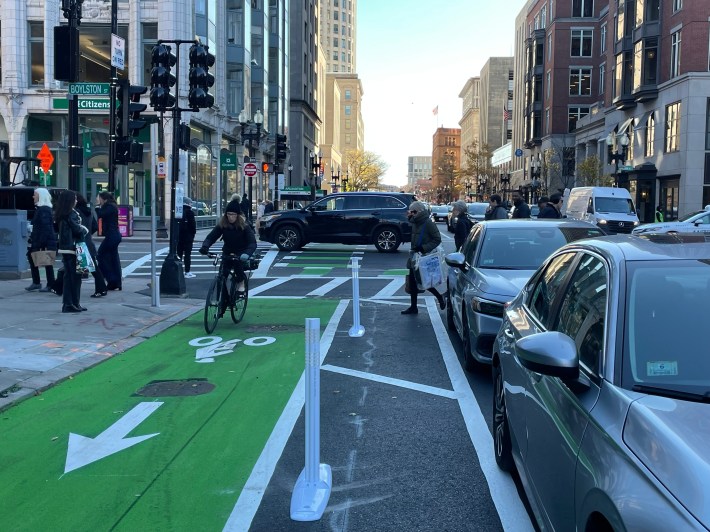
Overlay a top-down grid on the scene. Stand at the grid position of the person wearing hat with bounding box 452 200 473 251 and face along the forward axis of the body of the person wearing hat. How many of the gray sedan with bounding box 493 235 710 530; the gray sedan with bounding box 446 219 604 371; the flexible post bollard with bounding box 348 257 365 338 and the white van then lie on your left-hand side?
3

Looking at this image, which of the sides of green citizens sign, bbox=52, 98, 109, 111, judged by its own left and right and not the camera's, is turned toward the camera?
front

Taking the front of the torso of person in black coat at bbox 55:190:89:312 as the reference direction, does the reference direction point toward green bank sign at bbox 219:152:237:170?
no

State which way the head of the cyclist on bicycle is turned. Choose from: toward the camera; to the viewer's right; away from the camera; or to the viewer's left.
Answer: toward the camera

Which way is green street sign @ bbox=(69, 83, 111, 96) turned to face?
toward the camera

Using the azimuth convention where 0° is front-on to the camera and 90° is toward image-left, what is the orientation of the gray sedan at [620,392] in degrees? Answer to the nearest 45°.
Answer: approximately 315°

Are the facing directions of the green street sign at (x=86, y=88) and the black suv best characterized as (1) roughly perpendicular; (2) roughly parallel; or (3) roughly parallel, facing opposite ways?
roughly perpendicular

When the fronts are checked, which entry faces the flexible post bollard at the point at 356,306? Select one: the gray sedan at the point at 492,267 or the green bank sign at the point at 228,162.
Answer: the green bank sign

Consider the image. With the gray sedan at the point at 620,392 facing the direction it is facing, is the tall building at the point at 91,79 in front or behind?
behind

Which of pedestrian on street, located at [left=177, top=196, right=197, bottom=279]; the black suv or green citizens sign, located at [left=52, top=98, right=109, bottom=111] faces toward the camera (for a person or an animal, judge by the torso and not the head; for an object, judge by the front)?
the green citizens sign

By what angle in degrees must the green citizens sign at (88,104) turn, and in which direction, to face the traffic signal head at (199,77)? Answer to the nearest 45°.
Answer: approximately 45° to its left

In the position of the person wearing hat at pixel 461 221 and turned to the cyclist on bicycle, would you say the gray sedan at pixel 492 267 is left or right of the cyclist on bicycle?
left

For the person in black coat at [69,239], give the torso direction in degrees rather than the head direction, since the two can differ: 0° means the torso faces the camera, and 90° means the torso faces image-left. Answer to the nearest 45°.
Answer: approximately 270°

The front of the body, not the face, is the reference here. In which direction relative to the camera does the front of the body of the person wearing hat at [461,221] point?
to the viewer's left

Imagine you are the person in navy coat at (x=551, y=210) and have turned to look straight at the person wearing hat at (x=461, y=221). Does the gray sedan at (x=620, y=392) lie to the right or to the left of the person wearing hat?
left

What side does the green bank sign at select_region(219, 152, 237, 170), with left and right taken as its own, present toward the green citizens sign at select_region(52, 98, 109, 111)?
front

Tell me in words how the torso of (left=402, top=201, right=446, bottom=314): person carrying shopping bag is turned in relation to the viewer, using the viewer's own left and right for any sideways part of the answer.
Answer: facing to the left of the viewer

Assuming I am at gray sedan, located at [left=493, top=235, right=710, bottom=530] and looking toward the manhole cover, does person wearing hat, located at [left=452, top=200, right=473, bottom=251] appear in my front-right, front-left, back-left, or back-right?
front-right

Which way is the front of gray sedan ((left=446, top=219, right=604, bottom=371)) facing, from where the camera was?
facing the viewer and to the right of the viewer

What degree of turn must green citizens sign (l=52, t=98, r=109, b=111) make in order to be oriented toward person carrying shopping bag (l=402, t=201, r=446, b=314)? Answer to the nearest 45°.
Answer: approximately 45° to its left
